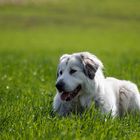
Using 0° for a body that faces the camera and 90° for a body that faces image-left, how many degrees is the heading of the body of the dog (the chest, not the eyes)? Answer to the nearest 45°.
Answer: approximately 45°
